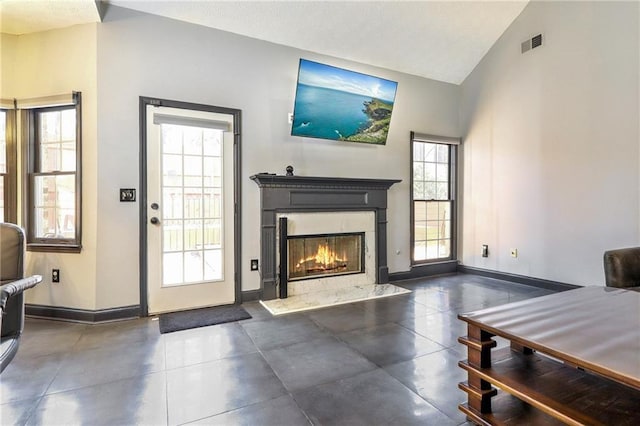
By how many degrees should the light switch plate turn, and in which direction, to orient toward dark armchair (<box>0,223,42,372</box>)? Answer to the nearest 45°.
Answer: approximately 45° to its right

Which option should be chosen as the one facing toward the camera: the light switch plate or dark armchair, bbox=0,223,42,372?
the light switch plate

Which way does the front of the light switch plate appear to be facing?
toward the camera

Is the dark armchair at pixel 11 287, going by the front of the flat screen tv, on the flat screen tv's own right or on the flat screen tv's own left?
on the flat screen tv's own right

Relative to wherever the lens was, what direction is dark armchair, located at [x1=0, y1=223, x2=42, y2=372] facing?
facing away from the viewer and to the right of the viewer

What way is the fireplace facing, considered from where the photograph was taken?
facing the viewer and to the right of the viewer

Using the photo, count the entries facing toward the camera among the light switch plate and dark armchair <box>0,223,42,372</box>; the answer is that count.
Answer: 1

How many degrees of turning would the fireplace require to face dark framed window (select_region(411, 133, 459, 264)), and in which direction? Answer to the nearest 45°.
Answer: approximately 90° to its left

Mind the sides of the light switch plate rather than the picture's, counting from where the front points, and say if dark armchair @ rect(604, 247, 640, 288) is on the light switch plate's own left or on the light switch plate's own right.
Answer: on the light switch plate's own left

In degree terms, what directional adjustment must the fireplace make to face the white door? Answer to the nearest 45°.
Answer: approximately 90° to its right

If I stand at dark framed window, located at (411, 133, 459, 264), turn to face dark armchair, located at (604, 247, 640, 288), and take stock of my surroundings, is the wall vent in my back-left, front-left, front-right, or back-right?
front-left

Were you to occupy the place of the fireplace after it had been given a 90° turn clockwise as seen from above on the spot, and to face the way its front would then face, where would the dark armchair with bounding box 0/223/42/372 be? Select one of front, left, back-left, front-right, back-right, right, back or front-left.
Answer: front
